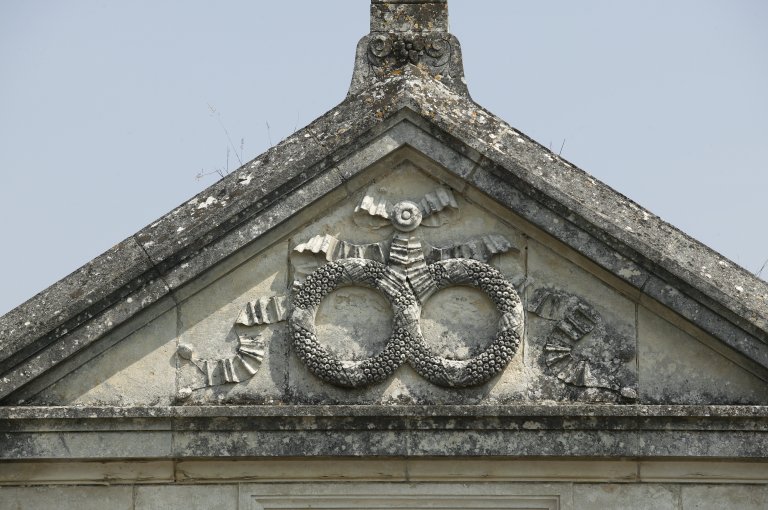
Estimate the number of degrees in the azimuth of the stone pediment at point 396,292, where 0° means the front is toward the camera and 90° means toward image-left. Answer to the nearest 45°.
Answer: approximately 0°
